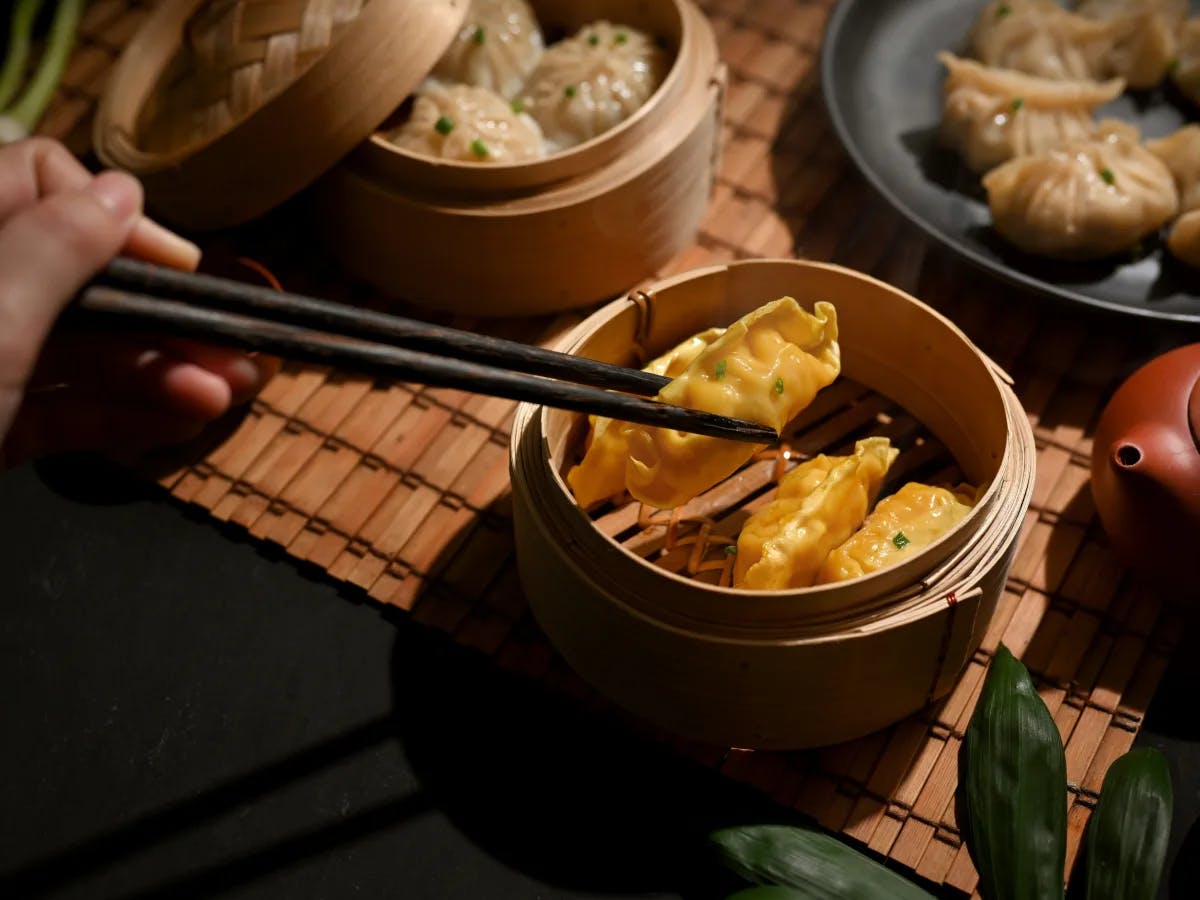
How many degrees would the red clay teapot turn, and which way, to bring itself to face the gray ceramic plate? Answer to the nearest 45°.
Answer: approximately 90° to its right

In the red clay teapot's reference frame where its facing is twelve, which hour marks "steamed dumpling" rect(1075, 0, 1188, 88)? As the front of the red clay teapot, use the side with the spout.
The steamed dumpling is roughly at 4 o'clock from the red clay teapot.

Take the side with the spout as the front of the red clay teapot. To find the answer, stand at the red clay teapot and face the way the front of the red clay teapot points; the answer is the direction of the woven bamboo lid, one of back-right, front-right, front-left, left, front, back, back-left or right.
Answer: front-right

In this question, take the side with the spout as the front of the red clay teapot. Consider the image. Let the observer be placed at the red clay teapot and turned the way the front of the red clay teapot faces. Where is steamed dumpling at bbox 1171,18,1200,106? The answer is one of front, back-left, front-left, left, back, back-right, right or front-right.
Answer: back-right

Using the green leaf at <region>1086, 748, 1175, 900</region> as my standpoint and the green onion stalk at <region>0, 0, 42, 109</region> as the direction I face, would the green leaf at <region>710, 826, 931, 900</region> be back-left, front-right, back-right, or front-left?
front-left

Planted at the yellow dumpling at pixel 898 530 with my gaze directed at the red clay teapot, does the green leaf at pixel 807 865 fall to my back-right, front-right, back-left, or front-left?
back-right
